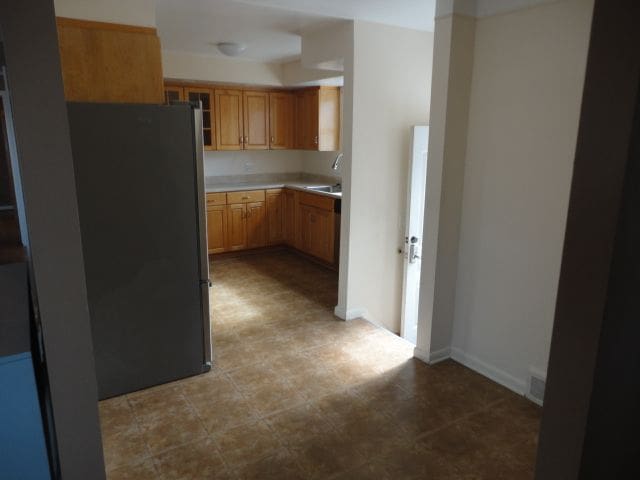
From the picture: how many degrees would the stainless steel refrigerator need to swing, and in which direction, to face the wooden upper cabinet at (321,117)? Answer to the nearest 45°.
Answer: approximately 45° to its left

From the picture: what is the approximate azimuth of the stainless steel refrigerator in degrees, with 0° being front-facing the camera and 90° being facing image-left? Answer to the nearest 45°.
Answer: approximately 270°

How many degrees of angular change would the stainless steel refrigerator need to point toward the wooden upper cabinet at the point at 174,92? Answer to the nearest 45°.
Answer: approximately 90° to its left

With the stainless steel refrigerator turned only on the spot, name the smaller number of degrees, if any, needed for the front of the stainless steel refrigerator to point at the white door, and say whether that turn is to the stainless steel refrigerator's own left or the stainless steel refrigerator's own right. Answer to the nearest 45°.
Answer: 0° — it already faces it

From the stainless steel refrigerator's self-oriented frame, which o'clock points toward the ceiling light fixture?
The ceiling light fixture is roughly at 10 o'clock from the stainless steel refrigerator.

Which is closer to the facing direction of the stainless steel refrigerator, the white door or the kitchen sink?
the white door
